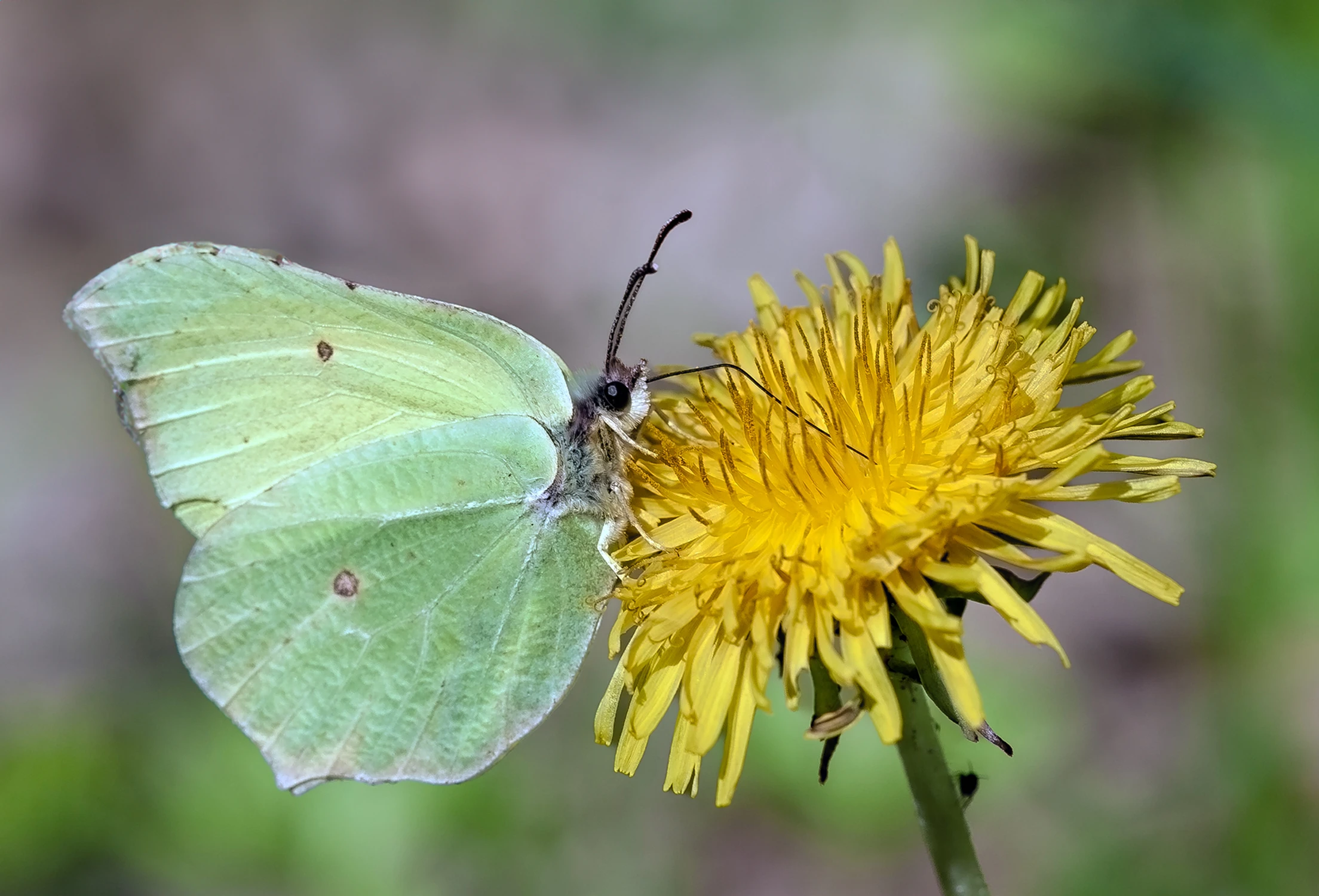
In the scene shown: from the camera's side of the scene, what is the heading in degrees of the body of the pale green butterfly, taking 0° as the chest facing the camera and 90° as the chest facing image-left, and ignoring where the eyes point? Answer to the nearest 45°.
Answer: approximately 270°
